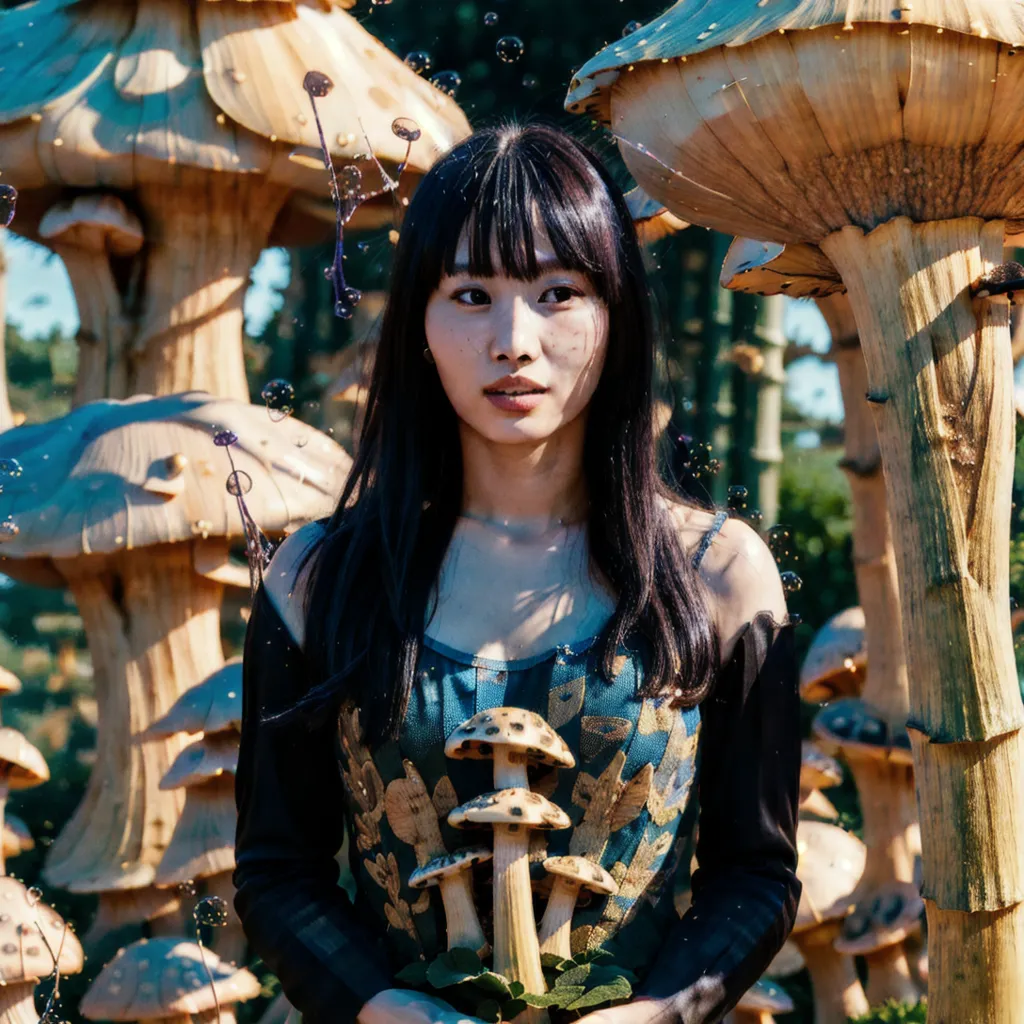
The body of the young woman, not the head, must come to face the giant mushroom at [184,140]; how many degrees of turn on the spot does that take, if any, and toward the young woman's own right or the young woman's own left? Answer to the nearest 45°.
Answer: approximately 180°

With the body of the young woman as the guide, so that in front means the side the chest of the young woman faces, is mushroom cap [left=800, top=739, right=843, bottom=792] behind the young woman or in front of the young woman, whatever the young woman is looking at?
behind

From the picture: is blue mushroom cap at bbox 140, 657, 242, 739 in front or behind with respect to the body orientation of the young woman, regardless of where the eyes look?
behind

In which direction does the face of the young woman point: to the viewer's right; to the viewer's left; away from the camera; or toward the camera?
toward the camera

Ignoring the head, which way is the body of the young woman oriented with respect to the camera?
toward the camera
